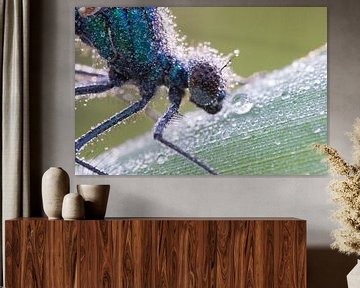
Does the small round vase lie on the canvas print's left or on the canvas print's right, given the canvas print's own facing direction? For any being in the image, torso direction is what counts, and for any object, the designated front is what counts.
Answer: on its right

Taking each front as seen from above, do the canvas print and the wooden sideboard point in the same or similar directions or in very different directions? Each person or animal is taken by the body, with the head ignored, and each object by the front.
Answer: same or similar directions

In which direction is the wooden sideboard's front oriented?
toward the camera

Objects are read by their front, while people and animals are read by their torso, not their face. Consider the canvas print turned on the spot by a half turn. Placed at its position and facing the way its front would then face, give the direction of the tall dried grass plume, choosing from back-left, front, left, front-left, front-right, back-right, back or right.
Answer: back-right

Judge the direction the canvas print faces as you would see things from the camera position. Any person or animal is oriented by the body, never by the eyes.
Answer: facing the viewer

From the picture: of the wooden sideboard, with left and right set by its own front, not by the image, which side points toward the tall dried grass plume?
left

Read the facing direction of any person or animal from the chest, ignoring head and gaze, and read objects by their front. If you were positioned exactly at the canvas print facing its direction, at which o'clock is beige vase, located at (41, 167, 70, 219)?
The beige vase is roughly at 2 o'clock from the canvas print.

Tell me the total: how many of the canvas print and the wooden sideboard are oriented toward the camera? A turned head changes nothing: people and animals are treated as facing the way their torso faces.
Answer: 2
